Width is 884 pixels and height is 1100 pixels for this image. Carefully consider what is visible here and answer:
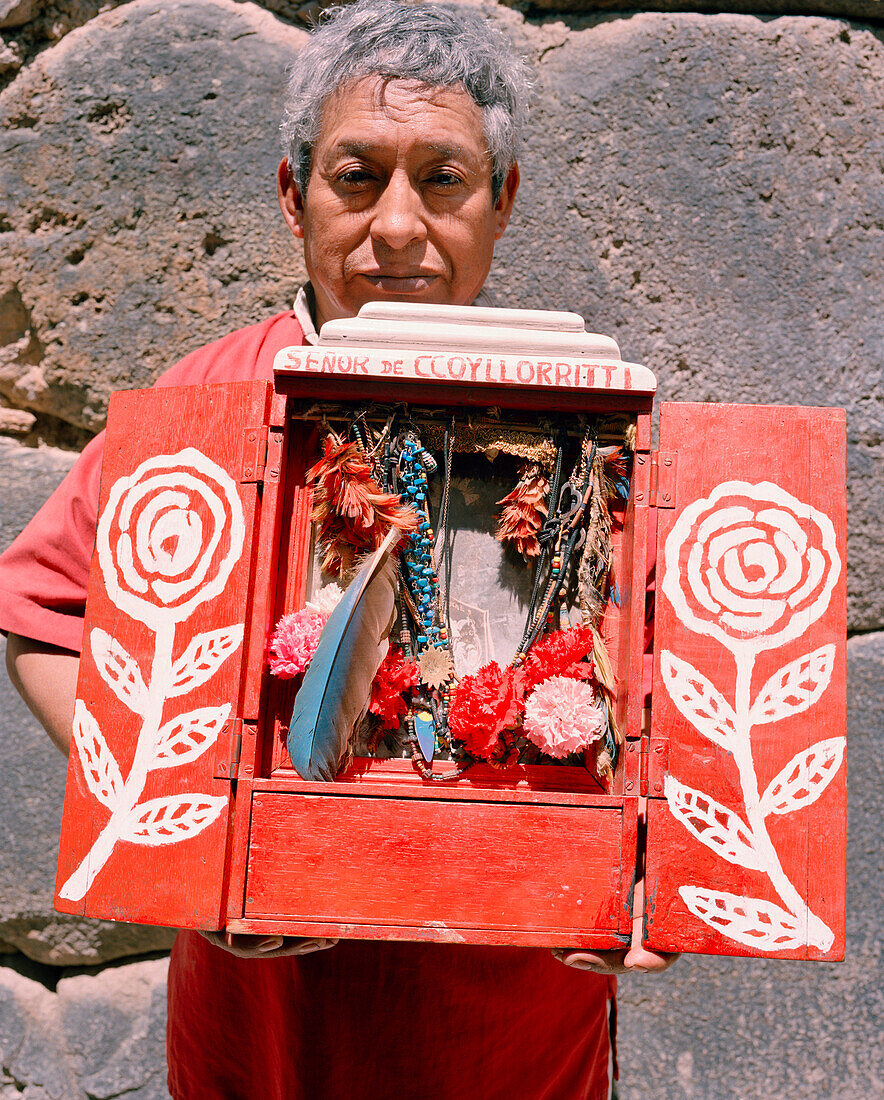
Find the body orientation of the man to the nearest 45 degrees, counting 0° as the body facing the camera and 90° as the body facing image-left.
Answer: approximately 0°

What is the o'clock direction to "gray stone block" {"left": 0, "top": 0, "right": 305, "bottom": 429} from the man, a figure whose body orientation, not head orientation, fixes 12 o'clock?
The gray stone block is roughly at 5 o'clock from the man.

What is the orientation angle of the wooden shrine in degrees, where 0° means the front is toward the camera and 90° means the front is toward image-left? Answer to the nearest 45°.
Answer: approximately 0°

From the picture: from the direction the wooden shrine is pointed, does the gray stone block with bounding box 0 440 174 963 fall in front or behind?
behind

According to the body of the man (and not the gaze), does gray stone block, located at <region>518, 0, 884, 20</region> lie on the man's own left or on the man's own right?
on the man's own left
